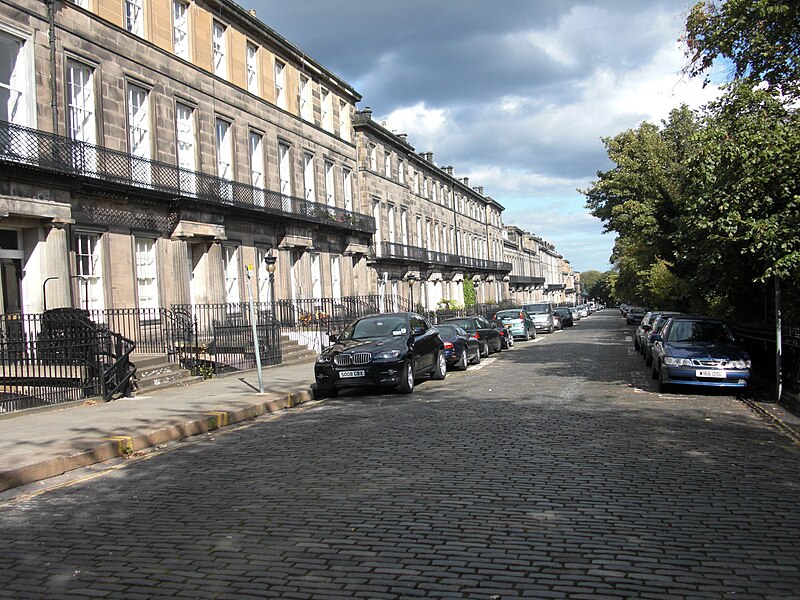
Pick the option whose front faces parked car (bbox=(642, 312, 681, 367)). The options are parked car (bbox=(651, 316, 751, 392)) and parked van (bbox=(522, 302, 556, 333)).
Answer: parked van (bbox=(522, 302, 556, 333))

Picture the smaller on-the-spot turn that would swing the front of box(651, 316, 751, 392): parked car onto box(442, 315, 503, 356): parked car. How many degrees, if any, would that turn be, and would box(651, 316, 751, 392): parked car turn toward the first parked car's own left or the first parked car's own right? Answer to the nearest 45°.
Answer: approximately 135° to the first parked car's own right

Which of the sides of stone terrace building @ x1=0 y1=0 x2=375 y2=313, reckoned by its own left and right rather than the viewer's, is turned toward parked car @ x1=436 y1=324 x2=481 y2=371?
front

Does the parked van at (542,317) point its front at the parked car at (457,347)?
yes

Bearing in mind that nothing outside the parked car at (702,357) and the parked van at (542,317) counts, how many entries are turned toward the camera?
2

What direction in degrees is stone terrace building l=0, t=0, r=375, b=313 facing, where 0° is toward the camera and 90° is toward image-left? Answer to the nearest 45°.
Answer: approximately 315°

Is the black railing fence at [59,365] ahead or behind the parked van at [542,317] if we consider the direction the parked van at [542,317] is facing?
ahead

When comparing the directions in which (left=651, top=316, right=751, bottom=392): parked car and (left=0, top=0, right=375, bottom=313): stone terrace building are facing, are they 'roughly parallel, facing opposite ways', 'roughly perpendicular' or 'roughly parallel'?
roughly perpendicular

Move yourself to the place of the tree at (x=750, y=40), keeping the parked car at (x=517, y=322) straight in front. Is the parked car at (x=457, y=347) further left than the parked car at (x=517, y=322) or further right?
left

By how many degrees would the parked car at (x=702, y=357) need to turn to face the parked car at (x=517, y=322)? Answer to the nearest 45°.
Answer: approximately 135° to its right

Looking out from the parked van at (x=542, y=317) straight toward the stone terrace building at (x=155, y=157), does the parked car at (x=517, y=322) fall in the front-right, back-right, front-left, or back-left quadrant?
front-left

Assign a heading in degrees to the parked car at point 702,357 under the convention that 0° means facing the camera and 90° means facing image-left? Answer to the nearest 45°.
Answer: approximately 0°

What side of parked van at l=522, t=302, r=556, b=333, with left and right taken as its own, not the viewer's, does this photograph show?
front
